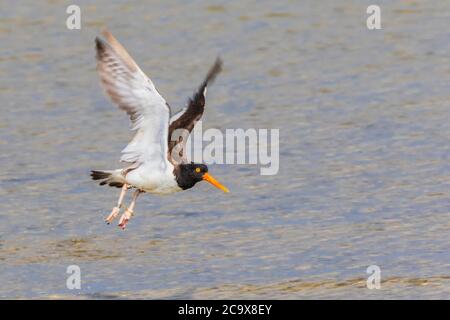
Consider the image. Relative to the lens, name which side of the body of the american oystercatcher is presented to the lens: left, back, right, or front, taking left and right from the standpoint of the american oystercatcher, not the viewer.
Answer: right
